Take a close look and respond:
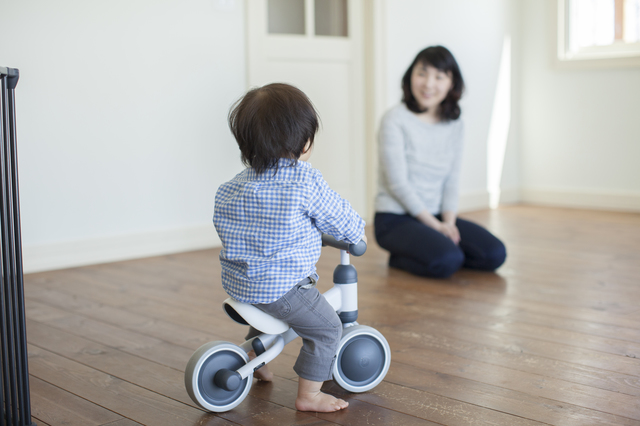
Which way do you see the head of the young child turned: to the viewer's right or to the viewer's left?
to the viewer's right

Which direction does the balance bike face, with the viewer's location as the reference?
facing away from the viewer and to the right of the viewer

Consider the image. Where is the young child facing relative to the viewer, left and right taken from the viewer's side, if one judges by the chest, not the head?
facing away from the viewer and to the right of the viewer

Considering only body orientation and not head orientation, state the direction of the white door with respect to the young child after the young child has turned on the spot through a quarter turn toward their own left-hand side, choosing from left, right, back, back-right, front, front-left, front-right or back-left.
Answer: front-right

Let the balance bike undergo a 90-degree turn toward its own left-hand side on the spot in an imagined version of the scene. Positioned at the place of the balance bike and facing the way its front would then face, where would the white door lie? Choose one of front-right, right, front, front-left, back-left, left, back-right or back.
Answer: front-right
